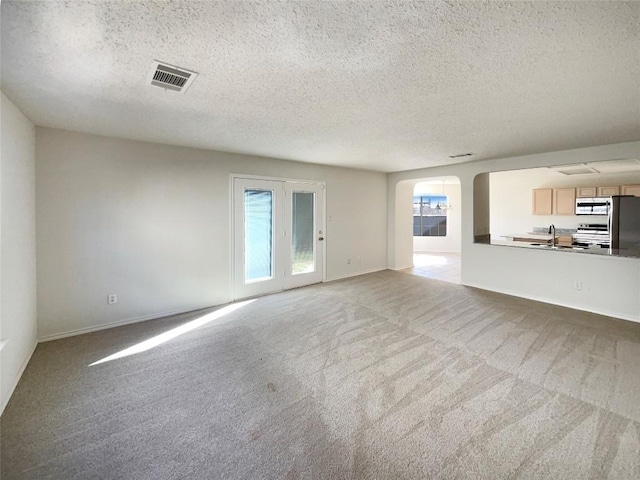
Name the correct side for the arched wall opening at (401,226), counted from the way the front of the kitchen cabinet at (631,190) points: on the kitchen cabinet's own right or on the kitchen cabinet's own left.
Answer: on the kitchen cabinet's own right

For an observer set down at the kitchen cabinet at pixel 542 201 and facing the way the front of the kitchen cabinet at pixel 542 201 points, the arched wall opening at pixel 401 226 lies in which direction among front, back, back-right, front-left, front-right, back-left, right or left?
front-right

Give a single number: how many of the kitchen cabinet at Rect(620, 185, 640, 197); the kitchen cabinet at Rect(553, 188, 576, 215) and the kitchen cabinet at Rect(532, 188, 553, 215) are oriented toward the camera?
3

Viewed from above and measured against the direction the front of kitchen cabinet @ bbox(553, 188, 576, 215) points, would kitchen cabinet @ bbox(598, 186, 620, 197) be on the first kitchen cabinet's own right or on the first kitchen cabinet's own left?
on the first kitchen cabinet's own left
